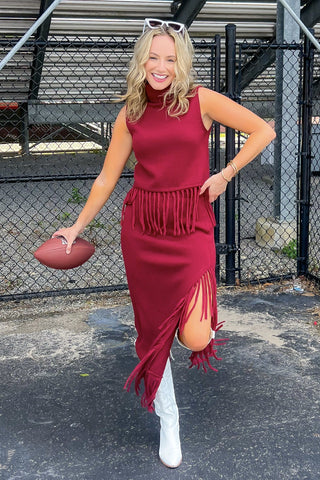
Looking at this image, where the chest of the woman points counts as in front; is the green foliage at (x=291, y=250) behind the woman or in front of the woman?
behind

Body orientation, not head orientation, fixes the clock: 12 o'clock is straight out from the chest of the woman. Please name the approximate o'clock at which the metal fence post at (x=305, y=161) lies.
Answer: The metal fence post is roughly at 7 o'clock from the woman.

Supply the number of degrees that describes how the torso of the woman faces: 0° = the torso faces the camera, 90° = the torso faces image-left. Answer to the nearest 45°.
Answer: approximately 0°

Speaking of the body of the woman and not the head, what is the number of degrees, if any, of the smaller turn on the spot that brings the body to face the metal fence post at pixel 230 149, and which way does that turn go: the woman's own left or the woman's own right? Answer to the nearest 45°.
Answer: approximately 180°
